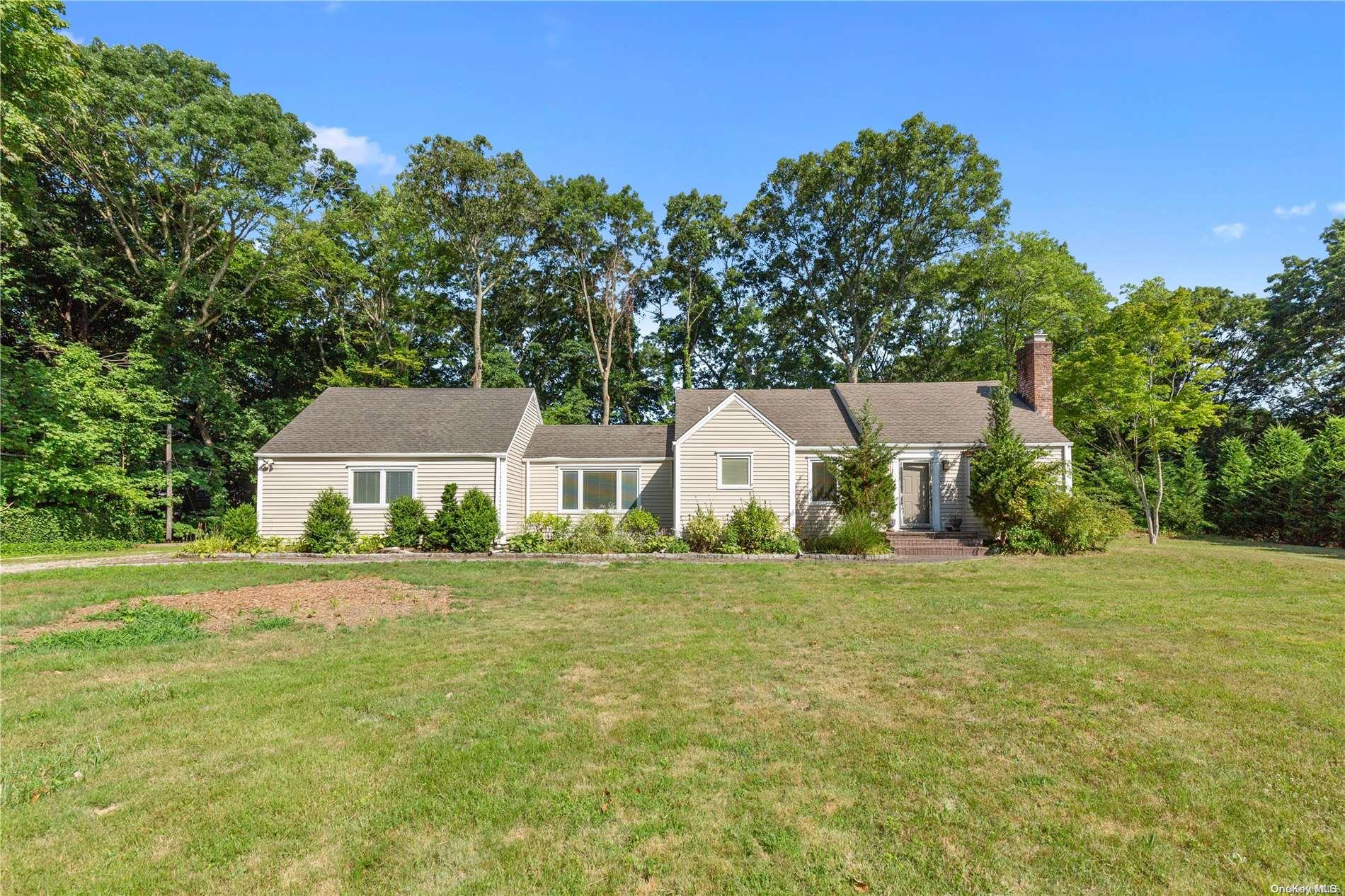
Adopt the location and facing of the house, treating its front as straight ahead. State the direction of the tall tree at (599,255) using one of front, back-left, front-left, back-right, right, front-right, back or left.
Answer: back

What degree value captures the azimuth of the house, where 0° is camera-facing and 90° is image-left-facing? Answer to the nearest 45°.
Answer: approximately 0°

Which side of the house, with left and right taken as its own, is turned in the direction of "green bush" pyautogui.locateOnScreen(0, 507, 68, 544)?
right

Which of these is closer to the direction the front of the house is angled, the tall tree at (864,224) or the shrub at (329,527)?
the shrub

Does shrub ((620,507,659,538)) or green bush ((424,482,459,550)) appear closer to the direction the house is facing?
the shrub

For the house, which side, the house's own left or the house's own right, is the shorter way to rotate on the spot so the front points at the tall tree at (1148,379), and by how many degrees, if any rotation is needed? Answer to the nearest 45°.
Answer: approximately 90° to the house's own left
